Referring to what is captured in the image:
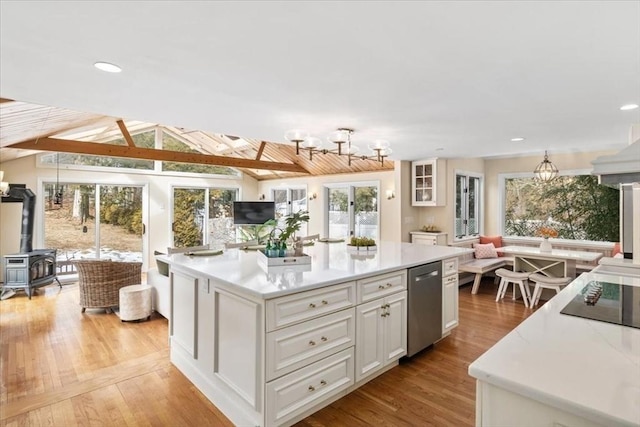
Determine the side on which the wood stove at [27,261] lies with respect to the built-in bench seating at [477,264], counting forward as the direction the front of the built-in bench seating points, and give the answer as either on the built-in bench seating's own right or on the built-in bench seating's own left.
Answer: on the built-in bench seating's own right

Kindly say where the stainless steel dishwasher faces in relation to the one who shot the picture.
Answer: facing the viewer and to the right of the viewer

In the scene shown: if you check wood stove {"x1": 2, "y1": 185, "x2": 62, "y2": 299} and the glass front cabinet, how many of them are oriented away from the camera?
0

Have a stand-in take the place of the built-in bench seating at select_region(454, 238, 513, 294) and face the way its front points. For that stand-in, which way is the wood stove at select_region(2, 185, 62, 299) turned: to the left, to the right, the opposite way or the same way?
to the left

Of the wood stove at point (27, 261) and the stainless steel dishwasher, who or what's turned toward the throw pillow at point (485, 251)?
the wood stove

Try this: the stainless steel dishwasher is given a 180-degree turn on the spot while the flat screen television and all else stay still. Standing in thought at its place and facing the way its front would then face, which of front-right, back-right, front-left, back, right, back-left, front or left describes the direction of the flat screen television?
front

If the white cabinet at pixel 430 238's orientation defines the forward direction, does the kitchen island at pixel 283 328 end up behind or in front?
in front

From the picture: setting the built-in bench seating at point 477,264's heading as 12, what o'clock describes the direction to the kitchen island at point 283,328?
The kitchen island is roughly at 2 o'clock from the built-in bench seating.

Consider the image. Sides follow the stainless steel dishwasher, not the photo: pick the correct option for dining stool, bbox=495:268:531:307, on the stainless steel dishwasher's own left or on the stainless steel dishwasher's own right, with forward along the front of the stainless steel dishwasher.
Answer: on the stainless steel dishwasher's own left

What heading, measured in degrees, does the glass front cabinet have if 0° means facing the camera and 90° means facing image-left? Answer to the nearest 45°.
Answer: approximately 45°

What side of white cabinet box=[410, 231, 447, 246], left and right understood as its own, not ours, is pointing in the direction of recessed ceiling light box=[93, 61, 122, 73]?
front

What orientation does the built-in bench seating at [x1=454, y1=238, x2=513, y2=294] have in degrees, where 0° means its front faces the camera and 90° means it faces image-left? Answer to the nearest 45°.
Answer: approximately 315°

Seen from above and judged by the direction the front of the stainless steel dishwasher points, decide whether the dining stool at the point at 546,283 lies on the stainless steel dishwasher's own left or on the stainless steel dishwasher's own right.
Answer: on the stainless steel dishwasher's own left

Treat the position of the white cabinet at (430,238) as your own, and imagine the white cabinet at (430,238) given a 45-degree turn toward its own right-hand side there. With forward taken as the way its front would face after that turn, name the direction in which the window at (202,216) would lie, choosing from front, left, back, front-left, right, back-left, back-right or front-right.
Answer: front

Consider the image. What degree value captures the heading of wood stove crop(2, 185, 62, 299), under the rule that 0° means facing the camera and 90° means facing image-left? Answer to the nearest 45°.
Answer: approximately 315°

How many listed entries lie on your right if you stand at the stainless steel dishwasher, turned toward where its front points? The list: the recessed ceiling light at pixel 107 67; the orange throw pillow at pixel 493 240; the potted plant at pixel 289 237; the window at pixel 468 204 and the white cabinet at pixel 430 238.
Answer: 2

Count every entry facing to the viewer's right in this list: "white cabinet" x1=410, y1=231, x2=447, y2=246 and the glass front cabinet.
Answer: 0

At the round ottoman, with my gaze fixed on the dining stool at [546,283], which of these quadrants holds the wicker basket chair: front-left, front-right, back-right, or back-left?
back-left

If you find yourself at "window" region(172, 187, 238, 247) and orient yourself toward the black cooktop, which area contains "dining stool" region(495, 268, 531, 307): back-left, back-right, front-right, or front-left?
front-left

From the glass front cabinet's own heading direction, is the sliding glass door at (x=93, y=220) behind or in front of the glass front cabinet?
in front
